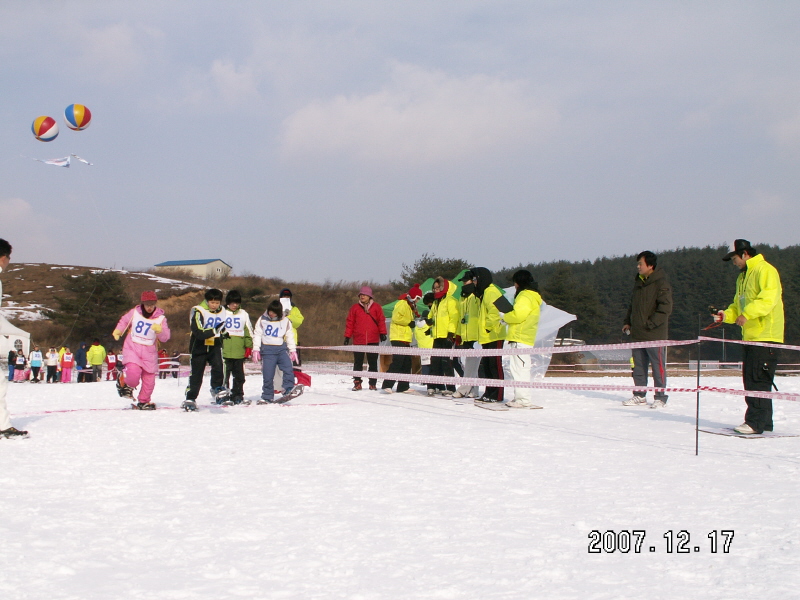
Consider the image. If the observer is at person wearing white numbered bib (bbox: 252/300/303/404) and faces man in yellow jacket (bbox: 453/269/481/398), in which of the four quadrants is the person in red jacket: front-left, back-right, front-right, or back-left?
front-left

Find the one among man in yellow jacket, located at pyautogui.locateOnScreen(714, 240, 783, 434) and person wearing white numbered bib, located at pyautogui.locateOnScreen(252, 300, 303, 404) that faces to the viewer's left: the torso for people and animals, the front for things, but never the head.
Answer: the man in yellow jacket

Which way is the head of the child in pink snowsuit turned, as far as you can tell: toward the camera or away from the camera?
toward the camera

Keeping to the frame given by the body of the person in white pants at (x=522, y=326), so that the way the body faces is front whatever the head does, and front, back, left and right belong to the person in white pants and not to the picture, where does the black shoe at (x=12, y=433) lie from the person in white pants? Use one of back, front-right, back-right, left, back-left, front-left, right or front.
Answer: front-left

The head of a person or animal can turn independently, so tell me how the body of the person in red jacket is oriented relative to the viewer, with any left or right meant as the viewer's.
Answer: facing the viewer

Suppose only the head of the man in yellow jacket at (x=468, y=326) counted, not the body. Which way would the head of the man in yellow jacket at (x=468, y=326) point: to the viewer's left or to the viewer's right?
to the viewer's left

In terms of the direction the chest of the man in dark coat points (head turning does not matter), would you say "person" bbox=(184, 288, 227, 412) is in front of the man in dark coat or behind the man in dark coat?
in front

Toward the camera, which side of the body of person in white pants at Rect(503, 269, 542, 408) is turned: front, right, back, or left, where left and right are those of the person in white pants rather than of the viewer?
left

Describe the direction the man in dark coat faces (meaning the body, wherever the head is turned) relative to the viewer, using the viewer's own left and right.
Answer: facing the viewer and to the left of the viewer

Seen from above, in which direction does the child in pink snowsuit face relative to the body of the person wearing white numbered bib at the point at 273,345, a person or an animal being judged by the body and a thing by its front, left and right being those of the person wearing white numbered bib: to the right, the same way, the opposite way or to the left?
the same way

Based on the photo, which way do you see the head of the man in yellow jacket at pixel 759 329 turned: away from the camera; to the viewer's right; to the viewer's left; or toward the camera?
to the viewer's left

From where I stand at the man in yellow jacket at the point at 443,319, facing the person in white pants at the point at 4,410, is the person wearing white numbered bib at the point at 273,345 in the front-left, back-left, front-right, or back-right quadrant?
front-right

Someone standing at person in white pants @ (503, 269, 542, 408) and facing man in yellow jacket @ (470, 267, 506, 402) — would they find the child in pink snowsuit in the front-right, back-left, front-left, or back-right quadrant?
front-left

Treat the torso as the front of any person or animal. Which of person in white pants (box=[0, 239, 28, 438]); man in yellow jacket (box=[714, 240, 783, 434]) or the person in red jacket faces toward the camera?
the person in red jacket

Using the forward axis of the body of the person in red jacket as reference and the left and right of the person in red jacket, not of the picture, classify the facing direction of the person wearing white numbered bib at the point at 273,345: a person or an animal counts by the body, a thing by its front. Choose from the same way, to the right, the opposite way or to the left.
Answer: the same way

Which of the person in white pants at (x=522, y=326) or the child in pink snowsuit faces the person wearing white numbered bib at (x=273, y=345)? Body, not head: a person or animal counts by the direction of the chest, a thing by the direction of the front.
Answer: the person in white pants

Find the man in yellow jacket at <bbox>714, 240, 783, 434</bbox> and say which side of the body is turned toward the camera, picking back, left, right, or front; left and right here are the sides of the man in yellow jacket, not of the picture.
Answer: left
